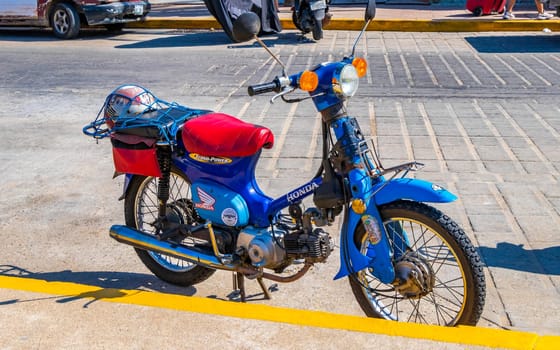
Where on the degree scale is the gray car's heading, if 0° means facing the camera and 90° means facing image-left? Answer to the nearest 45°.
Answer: approximately 315°

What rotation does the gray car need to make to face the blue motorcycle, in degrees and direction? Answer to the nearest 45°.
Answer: approximately 45° to its right

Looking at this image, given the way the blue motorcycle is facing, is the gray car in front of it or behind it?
behind

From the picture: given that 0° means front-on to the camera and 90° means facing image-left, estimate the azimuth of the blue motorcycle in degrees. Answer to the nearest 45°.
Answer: approximately 315°
